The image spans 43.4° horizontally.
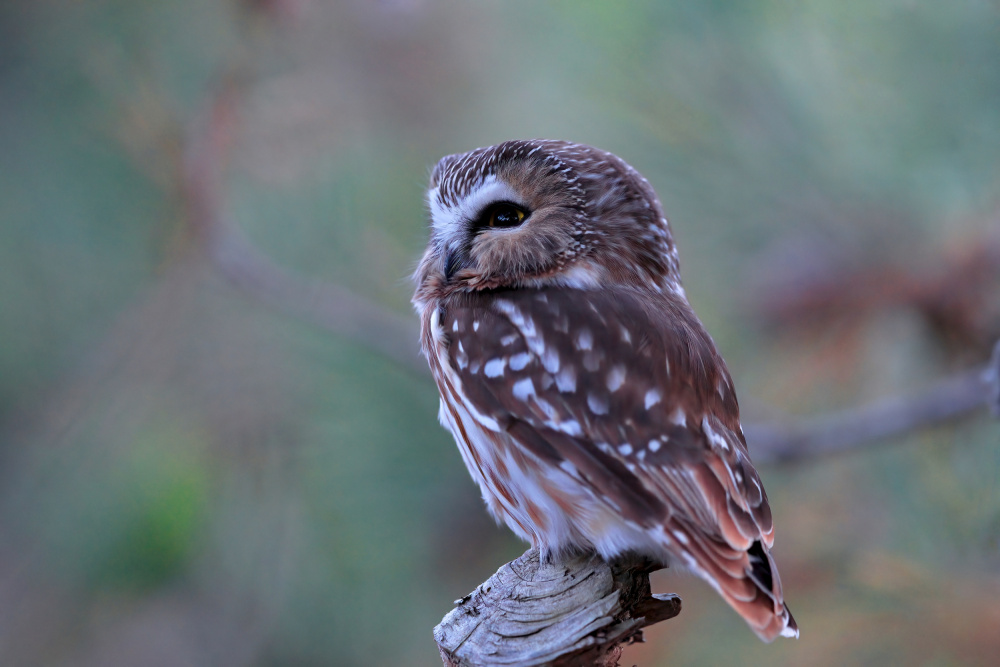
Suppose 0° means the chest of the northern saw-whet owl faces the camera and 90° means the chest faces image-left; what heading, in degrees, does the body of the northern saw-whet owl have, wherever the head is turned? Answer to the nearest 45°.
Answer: approximately 90°
